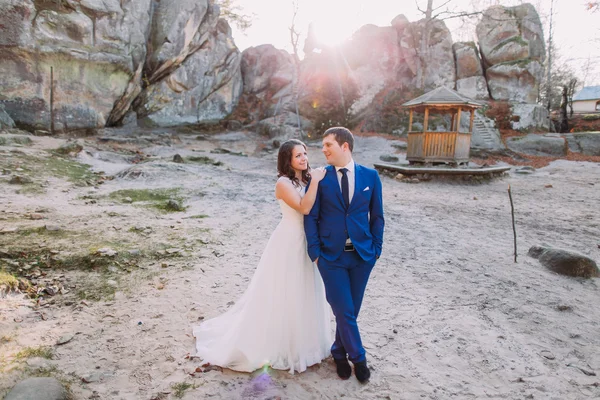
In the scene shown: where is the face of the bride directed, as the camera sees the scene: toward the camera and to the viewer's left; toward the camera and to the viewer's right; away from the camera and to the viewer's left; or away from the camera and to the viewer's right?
toward the camera and to the viewer's right

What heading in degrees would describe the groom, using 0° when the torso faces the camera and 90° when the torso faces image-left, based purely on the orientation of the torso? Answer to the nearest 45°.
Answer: approximately 0°

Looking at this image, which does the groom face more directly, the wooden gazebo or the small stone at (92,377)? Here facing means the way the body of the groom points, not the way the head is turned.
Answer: the small stone

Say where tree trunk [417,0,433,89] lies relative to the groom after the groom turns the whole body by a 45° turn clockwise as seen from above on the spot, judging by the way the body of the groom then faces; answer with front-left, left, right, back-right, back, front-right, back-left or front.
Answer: back-right

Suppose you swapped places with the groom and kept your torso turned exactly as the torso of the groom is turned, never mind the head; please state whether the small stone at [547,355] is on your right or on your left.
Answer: on your left

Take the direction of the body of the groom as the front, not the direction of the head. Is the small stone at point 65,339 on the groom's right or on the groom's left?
on the groom's right
